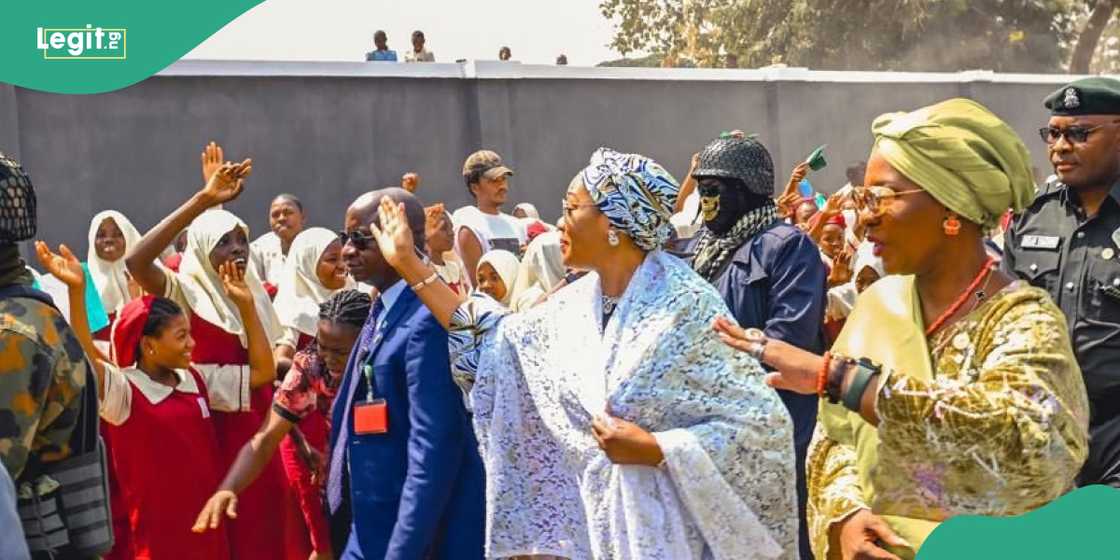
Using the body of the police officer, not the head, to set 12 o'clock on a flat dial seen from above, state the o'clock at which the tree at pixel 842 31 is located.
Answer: The tree is roughly at 4 o'clock from the police officer.

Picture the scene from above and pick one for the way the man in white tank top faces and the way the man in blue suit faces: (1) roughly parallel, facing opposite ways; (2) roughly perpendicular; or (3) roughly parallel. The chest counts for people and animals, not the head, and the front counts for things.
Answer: roughly perpendicular

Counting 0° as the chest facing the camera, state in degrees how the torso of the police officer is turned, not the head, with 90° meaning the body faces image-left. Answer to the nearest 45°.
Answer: approximately 45°

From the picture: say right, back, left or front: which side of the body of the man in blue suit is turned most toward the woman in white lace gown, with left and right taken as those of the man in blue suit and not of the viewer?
left

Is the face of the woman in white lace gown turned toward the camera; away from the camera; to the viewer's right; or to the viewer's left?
to the viewer's left

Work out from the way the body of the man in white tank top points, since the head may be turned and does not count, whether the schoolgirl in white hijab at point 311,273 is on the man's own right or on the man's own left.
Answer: on the man's own right

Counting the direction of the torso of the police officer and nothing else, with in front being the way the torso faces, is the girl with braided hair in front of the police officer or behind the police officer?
in front

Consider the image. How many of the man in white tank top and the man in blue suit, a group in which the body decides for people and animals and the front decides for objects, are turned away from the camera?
0

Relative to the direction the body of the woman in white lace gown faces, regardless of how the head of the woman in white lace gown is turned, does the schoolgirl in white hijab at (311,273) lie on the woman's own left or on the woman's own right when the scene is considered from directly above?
on the woman's own right

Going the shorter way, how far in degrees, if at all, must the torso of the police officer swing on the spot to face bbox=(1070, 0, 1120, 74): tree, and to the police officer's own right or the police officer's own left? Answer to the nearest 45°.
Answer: approximately 135° to the police officer's own right
